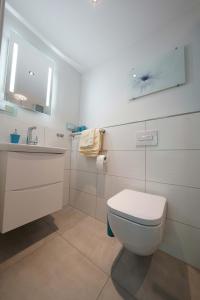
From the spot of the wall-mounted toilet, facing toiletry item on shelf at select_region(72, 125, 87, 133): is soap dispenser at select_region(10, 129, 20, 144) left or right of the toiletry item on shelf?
left

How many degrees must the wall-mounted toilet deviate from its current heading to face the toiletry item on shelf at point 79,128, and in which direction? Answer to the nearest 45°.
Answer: approximately 90° to its right

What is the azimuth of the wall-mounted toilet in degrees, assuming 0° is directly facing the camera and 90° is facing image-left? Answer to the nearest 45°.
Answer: approximately 45°

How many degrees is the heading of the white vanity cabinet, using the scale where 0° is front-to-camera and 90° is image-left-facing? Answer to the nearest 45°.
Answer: approximately 315°

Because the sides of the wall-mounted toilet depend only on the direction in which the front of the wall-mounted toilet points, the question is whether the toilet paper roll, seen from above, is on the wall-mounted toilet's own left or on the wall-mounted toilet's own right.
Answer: on the wall-mounted toilet's own right

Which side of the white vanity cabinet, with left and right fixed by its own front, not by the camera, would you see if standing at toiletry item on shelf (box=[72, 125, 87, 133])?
left

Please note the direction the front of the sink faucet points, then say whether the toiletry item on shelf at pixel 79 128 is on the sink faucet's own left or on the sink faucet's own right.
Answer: on the sink faucet's own left

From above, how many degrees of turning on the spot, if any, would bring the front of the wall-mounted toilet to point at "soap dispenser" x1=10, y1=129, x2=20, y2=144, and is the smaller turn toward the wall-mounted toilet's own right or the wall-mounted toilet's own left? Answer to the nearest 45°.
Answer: approximately 45° to the wall-mounted toilet's own right
